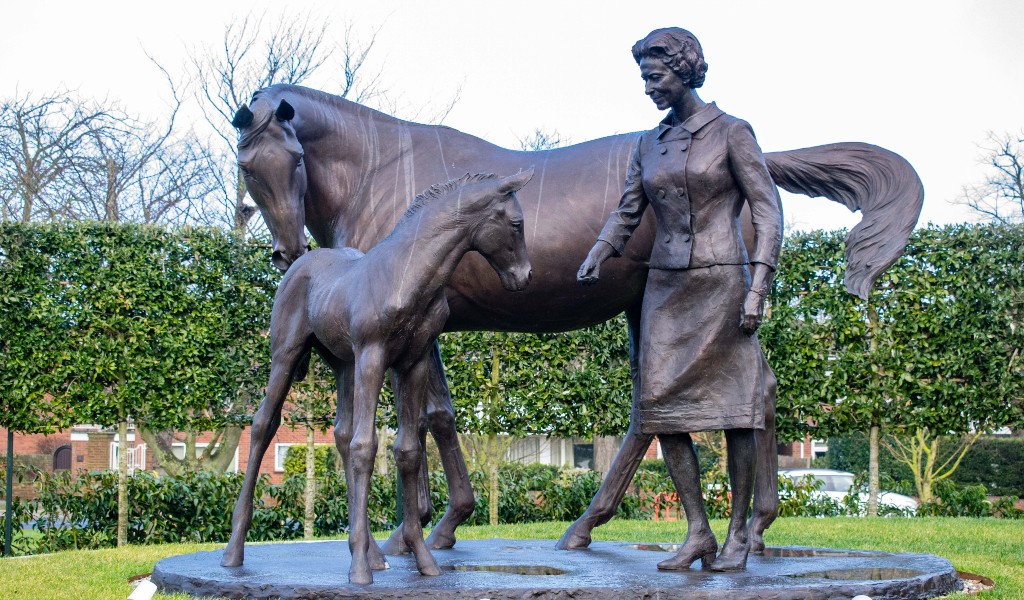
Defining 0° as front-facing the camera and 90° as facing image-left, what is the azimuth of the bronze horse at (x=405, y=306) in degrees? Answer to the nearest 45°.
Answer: approximately 315°

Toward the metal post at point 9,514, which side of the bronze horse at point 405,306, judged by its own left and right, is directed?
back

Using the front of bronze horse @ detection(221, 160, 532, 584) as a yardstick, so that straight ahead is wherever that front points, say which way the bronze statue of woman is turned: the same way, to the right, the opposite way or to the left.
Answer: to the right

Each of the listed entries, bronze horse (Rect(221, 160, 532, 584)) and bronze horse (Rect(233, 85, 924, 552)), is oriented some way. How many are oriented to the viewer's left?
1

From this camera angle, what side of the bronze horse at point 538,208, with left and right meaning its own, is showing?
left

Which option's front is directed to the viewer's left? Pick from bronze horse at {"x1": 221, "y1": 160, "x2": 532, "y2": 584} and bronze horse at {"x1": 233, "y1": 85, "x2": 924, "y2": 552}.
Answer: bronze horse at {"x1": 233, "y1": 85, "x2": 924, "y2": 552}

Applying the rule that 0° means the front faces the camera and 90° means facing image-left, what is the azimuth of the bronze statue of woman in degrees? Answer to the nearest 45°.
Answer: approximately 45°
